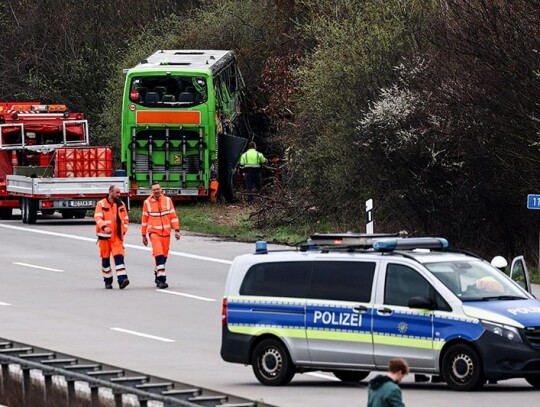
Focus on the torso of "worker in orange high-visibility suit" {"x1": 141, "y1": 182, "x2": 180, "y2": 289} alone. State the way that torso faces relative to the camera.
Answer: toward the camera

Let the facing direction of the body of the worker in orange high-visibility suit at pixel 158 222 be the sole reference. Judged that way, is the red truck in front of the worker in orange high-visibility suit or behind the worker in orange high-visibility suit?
behind

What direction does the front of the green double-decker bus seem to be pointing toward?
away from the camera

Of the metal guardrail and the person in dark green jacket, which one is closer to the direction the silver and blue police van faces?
the person in dark green jacket

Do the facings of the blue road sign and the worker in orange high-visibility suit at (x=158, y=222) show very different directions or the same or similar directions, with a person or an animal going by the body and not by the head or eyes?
same or similar directions

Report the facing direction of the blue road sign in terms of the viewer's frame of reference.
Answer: facing the viewer

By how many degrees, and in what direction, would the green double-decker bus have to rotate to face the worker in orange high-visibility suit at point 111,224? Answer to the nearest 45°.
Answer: approximately 180°

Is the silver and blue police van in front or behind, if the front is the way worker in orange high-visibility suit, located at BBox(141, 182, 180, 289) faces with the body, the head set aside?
in front

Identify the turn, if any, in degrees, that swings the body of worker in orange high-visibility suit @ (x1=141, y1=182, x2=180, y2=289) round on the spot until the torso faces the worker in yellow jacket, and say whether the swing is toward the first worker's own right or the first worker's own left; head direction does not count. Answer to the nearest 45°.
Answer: approximately 180°

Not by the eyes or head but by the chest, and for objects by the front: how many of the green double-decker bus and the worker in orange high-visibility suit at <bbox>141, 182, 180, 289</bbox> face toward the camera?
1

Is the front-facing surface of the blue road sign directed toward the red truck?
no

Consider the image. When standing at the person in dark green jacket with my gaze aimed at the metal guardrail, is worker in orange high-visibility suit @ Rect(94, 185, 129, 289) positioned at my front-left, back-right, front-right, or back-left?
front-right

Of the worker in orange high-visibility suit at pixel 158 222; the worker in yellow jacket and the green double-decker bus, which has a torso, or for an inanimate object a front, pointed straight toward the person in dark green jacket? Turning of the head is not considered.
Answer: the worker in orange high-visibility suit

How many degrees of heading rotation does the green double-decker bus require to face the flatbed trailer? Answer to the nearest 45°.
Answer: approximately 135° to its left
